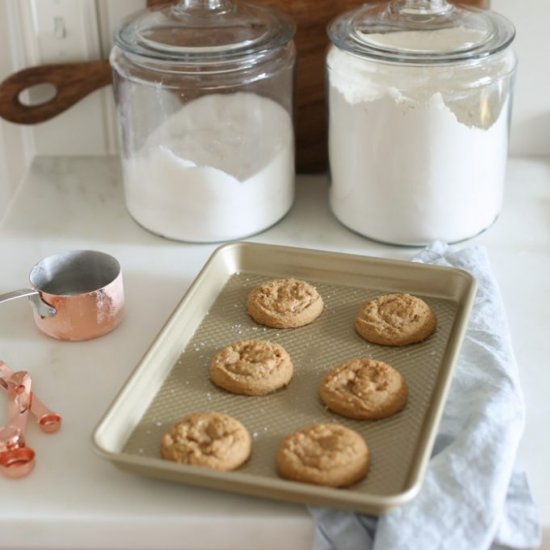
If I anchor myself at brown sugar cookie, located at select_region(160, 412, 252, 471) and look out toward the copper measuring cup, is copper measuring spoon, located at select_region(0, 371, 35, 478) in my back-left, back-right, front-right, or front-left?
front-left

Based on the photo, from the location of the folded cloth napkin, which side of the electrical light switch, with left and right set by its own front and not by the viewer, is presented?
front

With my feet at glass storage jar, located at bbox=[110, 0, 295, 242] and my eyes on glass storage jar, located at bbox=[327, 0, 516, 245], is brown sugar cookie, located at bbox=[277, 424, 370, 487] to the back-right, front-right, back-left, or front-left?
front-right

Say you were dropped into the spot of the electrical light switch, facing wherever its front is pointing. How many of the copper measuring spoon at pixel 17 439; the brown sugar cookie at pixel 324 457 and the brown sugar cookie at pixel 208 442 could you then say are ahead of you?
3

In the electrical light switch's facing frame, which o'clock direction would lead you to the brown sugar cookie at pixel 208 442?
The brown sugar cookie is roughly at 12 o'clock from the electrical light switch.

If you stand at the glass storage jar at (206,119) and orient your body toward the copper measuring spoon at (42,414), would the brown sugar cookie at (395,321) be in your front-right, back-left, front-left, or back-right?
front-left

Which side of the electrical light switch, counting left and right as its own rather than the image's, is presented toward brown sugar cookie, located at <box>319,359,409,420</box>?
front

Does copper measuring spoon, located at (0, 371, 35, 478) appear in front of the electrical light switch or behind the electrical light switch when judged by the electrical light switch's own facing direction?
in front

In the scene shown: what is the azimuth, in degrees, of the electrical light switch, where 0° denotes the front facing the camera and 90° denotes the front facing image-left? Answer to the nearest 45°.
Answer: approximately 0°

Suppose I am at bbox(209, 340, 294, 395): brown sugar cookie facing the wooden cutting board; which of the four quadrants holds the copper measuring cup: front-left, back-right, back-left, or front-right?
front-left

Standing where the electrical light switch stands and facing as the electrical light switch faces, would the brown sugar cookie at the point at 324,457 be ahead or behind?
ahead

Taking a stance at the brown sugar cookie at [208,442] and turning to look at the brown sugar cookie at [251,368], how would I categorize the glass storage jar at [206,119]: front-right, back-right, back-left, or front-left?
front-left
